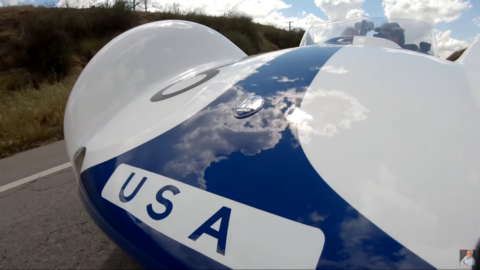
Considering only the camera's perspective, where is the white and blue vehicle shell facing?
facing the viewer and to the left of the viewer
